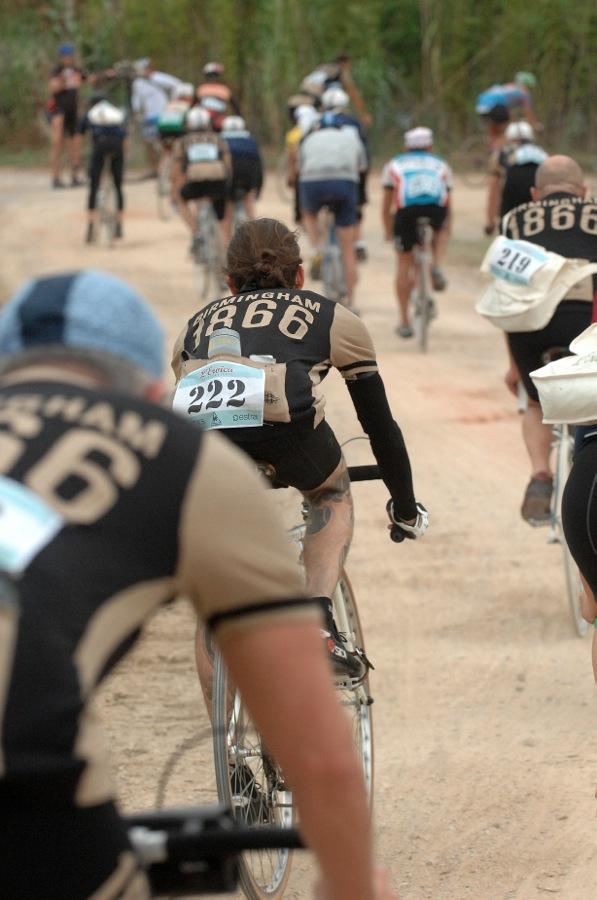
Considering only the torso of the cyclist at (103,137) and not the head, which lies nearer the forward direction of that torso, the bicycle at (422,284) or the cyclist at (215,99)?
the cyclist

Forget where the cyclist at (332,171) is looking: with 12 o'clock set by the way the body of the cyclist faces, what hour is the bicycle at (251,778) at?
The bicycle is roughly at 6 o'clock from the cyclist.

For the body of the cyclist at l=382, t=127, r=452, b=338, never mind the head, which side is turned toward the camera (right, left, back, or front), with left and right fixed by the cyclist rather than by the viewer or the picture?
back

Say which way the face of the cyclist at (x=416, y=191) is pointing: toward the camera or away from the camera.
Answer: away from the camera

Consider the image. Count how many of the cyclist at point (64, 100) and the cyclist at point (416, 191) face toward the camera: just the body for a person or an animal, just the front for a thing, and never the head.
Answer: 1

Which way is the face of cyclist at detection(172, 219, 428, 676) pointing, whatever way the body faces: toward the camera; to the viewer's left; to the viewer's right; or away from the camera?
away from the camera

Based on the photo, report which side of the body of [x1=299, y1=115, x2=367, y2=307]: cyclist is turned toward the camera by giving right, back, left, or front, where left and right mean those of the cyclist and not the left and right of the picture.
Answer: back

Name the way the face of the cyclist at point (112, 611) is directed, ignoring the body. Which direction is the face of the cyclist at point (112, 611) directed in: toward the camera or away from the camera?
away from the camera

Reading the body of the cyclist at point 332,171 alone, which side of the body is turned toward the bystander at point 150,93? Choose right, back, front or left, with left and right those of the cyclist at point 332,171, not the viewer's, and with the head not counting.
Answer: front

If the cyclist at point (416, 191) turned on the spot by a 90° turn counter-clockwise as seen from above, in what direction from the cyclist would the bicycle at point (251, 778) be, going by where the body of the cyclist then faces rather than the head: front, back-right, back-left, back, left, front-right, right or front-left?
left

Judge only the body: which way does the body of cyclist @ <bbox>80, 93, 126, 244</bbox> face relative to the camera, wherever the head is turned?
away from the camera

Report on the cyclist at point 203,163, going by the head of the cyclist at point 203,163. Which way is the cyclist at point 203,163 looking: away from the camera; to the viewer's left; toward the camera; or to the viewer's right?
away from the camera

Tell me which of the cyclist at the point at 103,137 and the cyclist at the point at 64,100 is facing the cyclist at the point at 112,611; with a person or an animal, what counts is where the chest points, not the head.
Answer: the cyclist at the point at 64,100

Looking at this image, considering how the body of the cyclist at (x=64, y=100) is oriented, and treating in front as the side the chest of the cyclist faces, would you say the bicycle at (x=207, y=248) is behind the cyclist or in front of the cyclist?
in front

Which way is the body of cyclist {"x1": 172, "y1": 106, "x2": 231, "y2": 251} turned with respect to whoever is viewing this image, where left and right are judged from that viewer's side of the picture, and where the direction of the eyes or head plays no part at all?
facing away from the viewer

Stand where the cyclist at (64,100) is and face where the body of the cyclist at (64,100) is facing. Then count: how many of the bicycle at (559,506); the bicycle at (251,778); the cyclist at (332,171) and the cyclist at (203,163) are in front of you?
4
